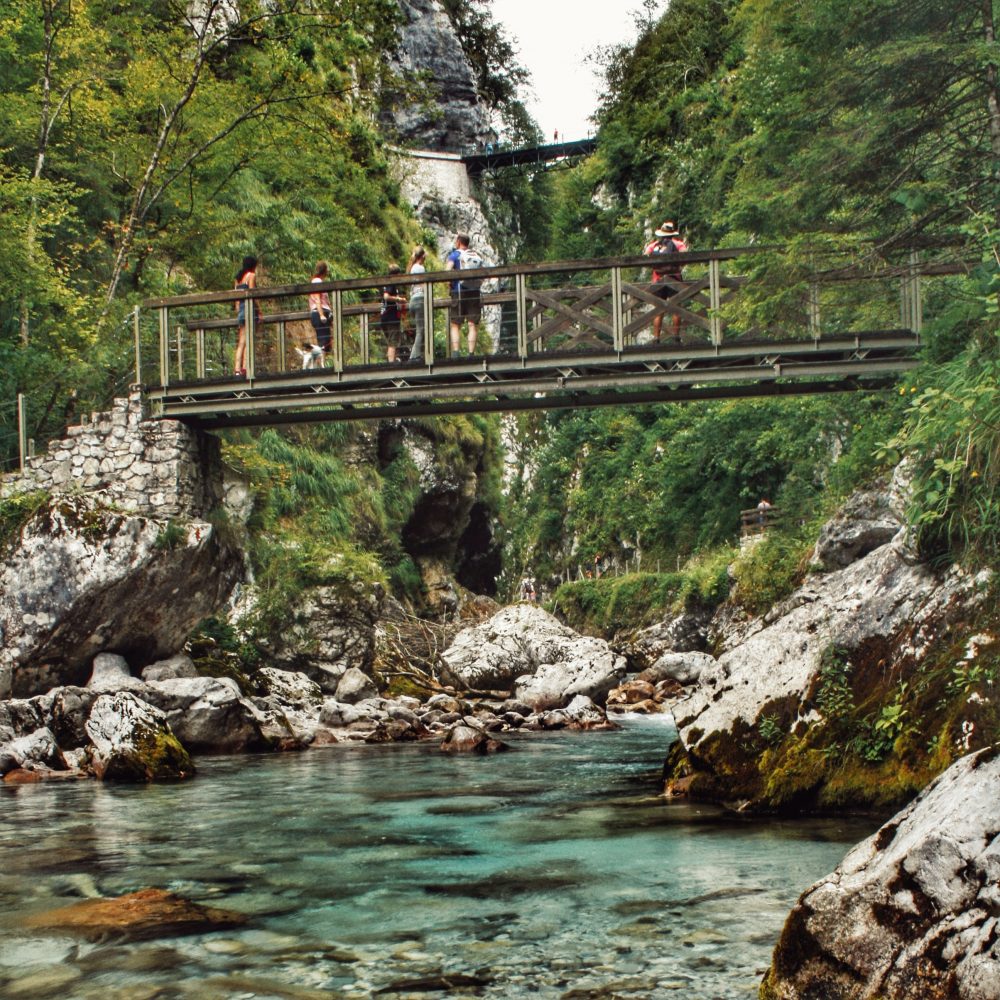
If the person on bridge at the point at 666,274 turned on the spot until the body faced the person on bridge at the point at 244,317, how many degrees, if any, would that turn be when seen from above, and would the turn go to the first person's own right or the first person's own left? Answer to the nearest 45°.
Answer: approximately 90° to the first person's own right

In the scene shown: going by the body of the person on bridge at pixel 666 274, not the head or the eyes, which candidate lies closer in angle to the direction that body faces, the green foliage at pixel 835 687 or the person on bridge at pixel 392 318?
the green foliage
